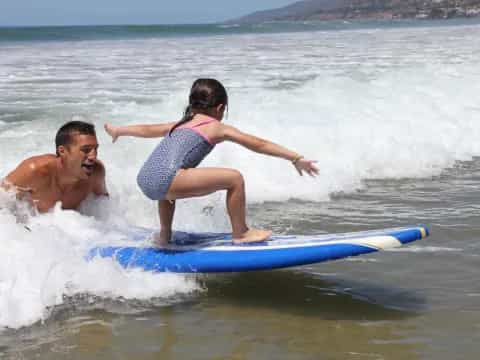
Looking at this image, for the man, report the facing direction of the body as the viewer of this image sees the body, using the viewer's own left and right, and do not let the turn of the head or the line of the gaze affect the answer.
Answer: facing the viewer and to the right of the viewer

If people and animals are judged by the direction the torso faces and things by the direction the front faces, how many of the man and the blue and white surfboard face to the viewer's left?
0

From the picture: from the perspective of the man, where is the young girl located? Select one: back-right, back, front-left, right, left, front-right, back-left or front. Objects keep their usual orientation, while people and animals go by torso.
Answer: front

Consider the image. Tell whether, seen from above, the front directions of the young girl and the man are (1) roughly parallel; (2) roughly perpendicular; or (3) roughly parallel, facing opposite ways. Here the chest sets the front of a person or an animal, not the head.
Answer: roughly perpendicular

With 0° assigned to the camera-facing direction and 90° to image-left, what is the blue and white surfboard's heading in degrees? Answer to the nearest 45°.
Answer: approximately 270°

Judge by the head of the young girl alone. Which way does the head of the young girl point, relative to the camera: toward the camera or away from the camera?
away from the camera

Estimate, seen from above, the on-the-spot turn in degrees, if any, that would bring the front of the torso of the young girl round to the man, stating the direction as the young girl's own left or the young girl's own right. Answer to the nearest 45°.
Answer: approximately 90° to the young girl's own left

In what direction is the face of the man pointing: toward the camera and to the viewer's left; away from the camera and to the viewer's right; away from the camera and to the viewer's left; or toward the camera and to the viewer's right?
toward the camera and to the viewer's right

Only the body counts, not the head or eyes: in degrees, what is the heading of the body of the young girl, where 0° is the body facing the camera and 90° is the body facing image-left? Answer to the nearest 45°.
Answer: approximately 225°
